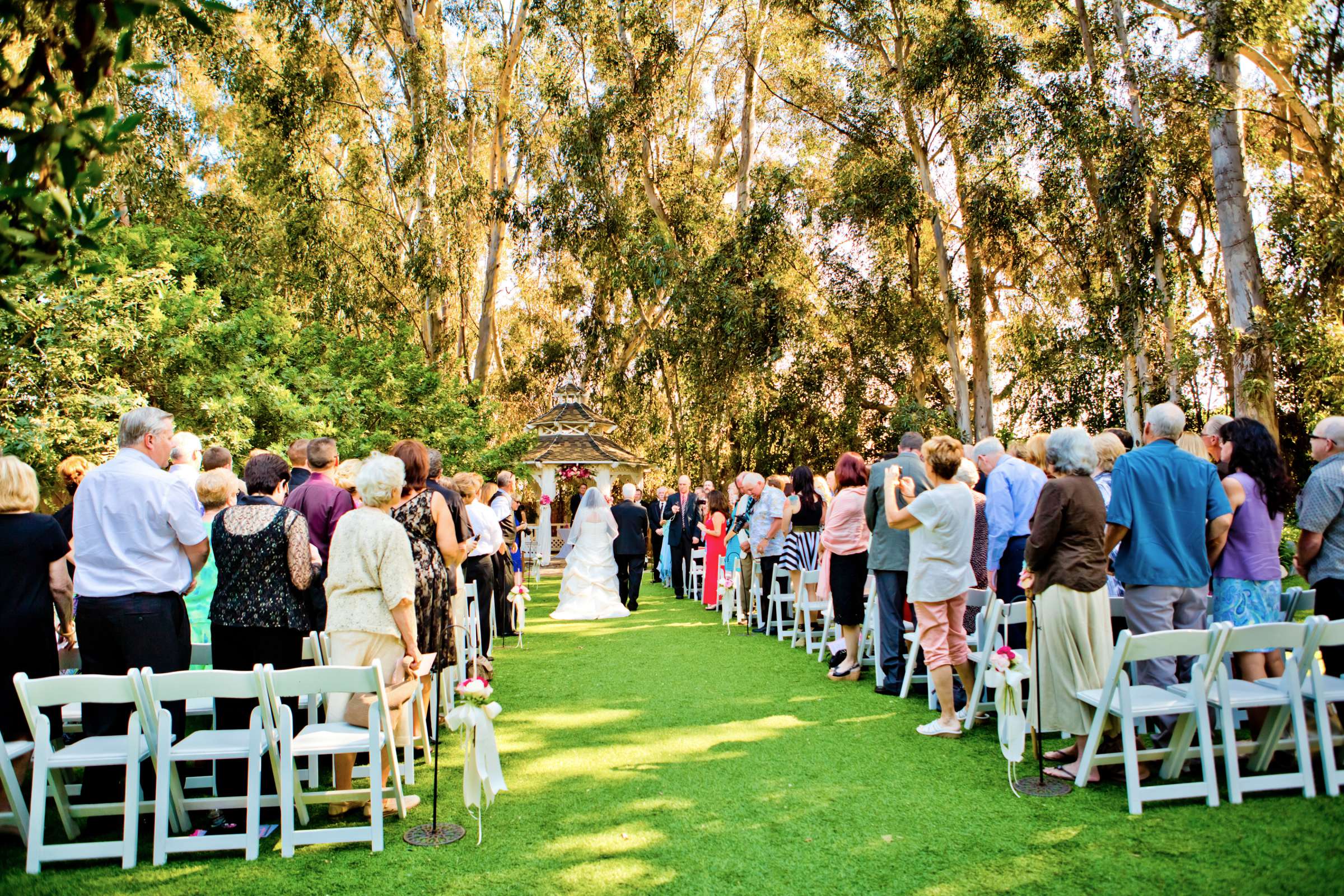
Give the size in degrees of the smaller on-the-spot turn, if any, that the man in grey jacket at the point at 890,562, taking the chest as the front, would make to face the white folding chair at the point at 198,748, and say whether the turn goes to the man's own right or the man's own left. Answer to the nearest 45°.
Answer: approximately 90° to the man's own left

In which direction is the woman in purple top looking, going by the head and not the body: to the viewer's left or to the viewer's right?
to the viewer's left

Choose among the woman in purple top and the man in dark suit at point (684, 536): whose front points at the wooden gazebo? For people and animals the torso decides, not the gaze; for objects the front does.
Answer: the woman in purple top

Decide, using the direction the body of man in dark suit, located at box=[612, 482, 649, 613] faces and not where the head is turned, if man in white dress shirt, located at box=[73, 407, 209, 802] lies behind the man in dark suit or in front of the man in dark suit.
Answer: behind

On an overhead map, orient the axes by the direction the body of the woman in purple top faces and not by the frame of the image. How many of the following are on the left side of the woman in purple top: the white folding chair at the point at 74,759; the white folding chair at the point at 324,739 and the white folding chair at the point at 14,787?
3

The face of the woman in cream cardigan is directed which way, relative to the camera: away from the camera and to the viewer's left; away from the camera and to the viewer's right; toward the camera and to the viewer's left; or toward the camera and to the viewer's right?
away from the camera and to the viewer's right

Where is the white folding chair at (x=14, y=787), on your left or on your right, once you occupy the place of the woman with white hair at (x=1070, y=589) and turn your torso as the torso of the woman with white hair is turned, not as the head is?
on your left

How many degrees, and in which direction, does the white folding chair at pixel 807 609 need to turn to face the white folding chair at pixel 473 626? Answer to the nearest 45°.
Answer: approximately 90° to its left

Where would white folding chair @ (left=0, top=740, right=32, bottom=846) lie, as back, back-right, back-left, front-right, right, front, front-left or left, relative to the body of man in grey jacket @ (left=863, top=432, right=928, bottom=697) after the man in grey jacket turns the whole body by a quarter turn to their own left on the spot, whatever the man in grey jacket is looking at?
front

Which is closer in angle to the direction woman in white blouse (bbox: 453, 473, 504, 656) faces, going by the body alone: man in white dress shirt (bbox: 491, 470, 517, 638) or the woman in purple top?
the man in white dress shirt

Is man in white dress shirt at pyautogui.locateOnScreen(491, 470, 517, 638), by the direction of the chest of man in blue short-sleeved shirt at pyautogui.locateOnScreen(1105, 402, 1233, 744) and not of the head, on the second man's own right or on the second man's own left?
on the second man's own left

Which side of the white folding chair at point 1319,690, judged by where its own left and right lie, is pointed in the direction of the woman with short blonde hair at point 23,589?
left
